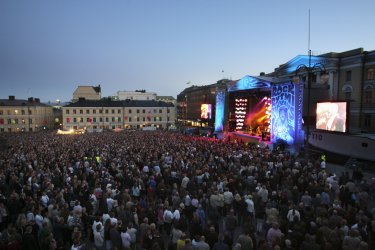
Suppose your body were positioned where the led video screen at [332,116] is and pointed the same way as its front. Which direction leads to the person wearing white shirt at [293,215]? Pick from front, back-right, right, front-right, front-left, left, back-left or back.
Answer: front-left

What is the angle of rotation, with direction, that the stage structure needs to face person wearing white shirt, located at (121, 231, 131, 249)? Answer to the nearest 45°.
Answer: approximately 45° to its left

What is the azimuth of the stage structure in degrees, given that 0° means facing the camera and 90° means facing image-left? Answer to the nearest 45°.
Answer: approximately 45°

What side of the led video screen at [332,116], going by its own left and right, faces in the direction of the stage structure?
right

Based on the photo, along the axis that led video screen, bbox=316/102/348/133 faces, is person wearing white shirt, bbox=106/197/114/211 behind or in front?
in front

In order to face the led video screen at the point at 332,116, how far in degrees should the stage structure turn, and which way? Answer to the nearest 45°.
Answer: approximately 90° to its left

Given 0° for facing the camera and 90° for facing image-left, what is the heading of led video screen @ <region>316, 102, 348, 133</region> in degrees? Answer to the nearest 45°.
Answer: approximately 45°

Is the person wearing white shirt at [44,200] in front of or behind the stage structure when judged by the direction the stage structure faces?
in front

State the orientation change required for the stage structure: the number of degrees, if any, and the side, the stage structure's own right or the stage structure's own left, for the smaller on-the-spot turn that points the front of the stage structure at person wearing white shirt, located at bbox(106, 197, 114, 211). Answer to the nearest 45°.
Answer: approximately 45° to the stage structure's own left

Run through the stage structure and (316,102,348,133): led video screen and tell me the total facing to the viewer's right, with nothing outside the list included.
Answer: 0
